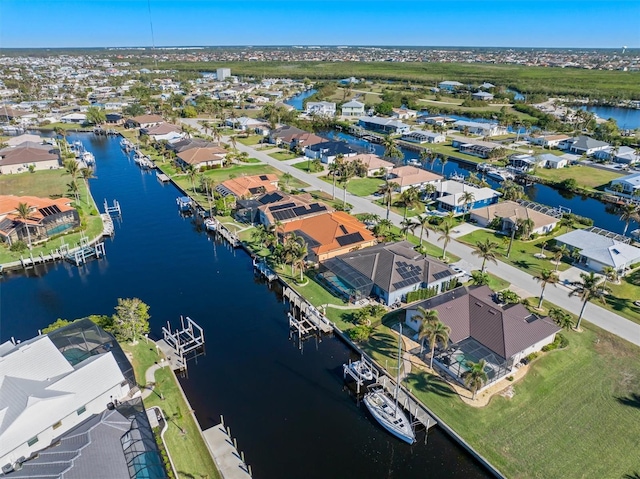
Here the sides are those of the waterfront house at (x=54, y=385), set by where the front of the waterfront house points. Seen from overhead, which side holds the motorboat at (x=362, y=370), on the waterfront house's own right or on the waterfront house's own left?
on the waterfront house's own left

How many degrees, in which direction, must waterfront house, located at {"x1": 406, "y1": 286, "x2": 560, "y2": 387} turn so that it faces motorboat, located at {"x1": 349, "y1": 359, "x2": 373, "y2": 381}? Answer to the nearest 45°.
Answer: approximately 180°

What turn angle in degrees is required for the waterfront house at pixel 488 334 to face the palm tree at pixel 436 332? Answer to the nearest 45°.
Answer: approximately 180°

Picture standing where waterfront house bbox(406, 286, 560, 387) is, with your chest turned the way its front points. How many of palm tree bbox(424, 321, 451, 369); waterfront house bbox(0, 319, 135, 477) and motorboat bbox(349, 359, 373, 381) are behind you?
3

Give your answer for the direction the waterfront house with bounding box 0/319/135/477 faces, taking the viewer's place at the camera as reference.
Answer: facing the viewer and to the left of the viewer

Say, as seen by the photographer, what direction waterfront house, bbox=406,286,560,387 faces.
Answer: facing away from the viewer and to the right of the viewer

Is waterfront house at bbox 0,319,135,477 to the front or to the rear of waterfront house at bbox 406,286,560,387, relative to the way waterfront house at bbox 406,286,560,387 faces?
to the rear

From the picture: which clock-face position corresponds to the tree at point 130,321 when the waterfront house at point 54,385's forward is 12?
The tree is roughly at 6 o'clock from the waterfront house.

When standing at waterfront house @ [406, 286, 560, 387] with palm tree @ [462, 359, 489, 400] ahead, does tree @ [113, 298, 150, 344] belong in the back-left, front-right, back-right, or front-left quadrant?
front-right
